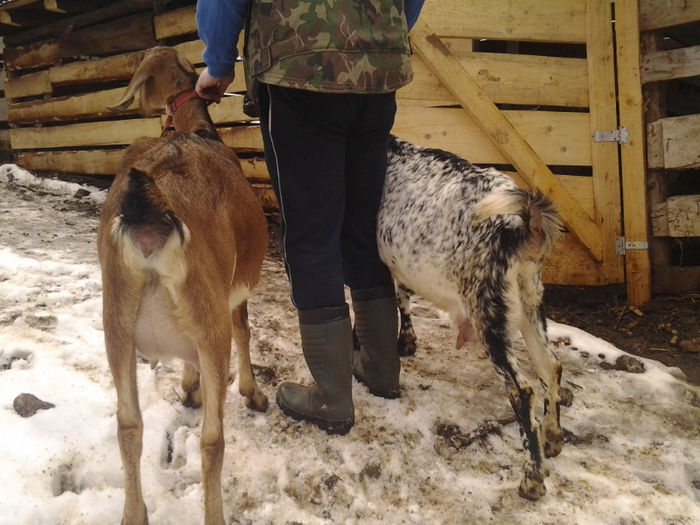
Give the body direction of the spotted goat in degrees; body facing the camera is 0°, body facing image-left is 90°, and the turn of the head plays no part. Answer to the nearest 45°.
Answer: approximately 135°

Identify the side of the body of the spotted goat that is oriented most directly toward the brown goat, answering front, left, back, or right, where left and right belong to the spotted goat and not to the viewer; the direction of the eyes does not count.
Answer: left

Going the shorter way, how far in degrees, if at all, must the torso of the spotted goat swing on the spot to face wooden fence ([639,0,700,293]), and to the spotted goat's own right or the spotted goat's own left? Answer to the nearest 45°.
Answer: approximately 90° to the spotted goat's own right
